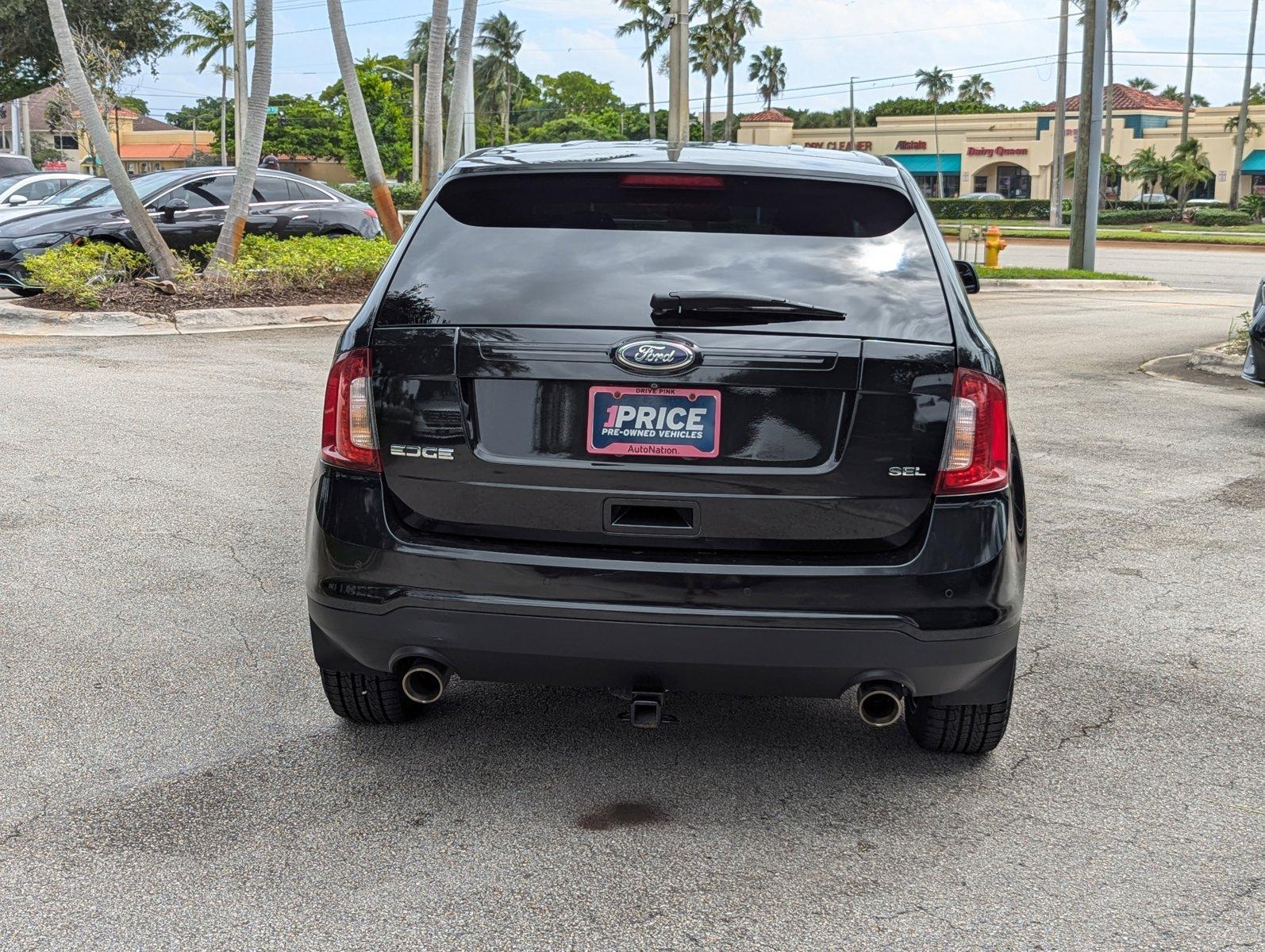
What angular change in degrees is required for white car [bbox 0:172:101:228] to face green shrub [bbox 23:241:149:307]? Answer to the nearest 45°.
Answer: approximately 45° to its left

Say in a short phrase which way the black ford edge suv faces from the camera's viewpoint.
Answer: facing away from the viewer

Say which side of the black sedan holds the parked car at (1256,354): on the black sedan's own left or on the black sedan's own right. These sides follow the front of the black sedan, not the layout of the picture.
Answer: on the black sedan's own left

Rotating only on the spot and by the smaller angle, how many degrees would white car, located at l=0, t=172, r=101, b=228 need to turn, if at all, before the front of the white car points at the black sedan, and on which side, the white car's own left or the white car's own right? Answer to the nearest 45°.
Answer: approximately 90° to the white car's own left

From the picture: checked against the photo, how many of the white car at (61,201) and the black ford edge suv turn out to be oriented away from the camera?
1

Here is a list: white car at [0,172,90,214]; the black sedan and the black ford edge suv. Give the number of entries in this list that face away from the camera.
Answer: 1

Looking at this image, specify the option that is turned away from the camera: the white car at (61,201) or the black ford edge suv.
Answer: the black ford edge suv

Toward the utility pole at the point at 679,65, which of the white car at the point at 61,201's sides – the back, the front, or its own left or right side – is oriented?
back
